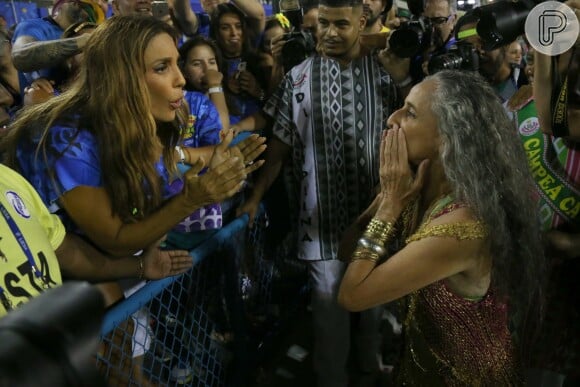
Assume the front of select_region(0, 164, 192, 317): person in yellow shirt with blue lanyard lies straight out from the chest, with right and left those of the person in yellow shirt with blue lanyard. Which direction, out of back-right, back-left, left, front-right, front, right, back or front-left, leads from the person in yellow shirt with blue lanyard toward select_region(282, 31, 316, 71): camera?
left

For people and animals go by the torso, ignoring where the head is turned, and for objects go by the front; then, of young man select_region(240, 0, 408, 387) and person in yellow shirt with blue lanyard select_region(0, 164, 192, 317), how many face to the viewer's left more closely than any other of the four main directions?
0

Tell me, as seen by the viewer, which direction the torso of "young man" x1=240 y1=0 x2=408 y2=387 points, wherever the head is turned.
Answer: toward the camera

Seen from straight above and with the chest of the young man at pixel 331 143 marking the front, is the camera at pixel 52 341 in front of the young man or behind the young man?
in front

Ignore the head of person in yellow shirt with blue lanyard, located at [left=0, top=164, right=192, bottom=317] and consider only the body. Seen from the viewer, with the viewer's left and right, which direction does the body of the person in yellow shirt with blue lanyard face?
facing the viewer and to the right of the viewer

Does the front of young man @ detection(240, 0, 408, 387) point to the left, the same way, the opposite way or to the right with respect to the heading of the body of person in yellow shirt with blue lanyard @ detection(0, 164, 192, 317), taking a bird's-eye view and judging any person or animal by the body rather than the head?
to the right

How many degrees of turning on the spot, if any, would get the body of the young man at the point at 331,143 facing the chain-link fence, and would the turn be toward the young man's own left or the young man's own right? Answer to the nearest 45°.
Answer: approximately 45° to the young man's own right
